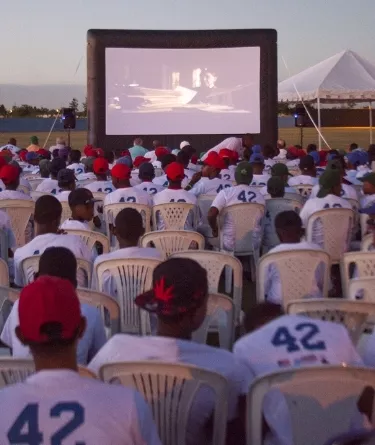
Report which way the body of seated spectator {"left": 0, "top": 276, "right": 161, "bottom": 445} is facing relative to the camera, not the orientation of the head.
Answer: away from the camera

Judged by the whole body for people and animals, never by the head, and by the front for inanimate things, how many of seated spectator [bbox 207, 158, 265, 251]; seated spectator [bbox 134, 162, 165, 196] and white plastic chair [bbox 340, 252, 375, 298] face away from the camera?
3

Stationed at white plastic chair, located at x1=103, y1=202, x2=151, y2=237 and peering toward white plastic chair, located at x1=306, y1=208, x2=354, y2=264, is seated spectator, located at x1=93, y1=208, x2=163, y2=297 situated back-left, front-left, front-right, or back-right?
front-right

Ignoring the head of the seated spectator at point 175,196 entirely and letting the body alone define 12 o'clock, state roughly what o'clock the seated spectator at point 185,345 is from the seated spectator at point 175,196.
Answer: the seated spectator at point 185,345 is roughly at 6 o'clock from the seated spectator at point 175,196.

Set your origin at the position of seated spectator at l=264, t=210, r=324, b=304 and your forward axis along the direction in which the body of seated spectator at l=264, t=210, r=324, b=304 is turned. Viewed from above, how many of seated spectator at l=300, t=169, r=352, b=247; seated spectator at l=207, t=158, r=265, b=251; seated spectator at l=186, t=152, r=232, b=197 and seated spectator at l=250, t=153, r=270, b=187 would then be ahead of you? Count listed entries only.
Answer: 4

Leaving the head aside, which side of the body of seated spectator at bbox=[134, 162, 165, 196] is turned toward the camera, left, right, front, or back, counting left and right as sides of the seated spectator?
back

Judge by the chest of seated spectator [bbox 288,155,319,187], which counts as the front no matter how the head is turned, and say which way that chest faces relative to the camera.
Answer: away from the camera

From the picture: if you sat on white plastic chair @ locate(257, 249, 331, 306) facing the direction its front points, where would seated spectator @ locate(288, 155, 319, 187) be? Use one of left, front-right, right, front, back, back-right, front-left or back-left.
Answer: front

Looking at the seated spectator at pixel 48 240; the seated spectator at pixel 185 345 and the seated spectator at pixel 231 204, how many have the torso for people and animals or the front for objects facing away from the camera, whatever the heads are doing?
3

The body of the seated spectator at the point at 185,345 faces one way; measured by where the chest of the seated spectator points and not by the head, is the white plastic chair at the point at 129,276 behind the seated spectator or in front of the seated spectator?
in front

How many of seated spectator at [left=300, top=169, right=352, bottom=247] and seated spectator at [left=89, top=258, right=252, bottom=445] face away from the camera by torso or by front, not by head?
2

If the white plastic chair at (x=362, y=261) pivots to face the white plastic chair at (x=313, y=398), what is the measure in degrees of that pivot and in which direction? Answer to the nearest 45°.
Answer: approximately 180°

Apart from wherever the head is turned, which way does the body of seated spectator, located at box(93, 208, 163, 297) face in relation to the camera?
away from the camera

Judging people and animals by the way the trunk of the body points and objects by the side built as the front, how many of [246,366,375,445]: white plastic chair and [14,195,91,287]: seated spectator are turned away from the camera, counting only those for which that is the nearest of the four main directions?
2

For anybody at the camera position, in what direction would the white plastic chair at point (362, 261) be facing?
facing away from the viewer

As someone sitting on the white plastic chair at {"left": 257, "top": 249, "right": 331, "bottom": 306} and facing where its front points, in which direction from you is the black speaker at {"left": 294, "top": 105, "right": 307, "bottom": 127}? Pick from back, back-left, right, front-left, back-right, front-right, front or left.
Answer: front

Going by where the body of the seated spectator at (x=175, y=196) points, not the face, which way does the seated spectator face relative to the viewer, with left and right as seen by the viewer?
facing away from the viewer
